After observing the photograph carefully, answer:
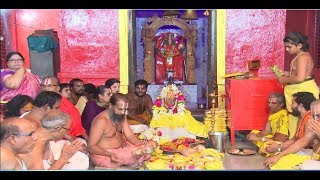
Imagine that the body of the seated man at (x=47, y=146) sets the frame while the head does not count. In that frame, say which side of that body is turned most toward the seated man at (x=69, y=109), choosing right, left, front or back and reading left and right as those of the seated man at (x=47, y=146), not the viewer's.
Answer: left

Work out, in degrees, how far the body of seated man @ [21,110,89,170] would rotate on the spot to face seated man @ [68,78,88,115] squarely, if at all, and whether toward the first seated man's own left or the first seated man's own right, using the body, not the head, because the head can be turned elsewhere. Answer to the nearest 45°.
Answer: approximately 90° to the first seated man's own left

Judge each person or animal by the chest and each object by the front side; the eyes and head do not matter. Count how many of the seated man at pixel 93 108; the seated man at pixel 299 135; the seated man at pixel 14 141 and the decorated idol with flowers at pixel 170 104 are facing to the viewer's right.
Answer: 2

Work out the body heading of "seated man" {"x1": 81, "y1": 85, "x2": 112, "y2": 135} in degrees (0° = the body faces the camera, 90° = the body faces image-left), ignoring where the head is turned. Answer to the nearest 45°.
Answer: approximately 270°

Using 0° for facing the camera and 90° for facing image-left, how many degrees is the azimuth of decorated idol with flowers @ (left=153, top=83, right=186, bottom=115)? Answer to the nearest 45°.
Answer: approximately 0°

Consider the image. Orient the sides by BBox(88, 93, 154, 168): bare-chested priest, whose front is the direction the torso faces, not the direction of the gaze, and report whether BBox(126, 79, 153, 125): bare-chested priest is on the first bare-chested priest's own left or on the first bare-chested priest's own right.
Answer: on the first bare-chested priest's own left

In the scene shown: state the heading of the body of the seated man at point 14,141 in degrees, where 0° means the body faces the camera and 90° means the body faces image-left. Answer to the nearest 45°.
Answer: approximately 270°

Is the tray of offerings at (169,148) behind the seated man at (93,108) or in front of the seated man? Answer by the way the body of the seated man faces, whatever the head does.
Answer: in front

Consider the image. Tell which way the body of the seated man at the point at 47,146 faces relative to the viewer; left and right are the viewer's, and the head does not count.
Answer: facing to the right of the viewer

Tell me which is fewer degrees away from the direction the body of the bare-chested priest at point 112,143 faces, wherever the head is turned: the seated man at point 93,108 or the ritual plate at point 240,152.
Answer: the ritual plate

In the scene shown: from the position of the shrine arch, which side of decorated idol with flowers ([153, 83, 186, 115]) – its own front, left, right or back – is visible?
back

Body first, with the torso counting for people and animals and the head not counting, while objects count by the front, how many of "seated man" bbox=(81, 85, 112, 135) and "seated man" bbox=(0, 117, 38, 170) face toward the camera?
0

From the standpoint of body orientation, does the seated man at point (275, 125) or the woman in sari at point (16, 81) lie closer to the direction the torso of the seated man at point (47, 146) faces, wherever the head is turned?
the seated man

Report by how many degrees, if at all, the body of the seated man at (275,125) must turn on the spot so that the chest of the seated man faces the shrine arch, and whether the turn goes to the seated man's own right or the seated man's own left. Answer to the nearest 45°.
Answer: approximately 90° to the seated man's own right

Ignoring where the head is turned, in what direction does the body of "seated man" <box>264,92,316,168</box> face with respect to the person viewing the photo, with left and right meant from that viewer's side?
facing to the left of the viewer
